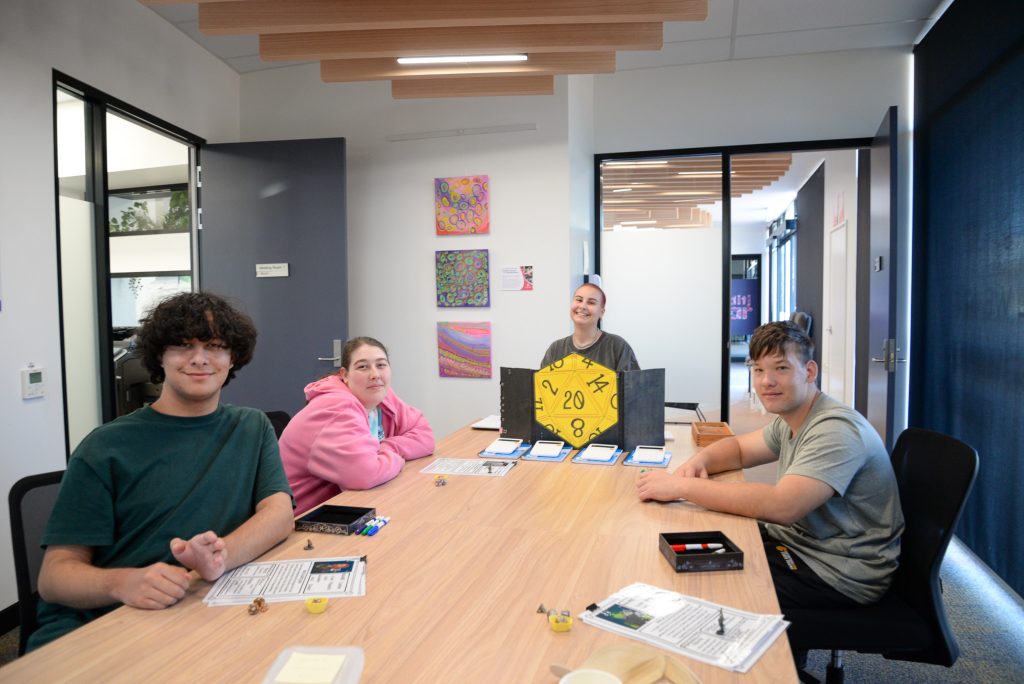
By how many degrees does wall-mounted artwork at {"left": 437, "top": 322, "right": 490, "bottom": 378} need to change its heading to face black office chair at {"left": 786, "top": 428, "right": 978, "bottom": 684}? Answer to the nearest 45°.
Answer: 0° — it already faces it

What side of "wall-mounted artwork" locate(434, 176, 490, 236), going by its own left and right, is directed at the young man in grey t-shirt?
front

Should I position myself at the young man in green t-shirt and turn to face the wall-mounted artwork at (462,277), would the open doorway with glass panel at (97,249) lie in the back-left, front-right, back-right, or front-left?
front-left

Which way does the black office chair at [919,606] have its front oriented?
to the viewer's left

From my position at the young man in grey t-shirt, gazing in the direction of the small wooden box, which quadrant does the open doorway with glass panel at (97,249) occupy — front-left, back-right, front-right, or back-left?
front-left

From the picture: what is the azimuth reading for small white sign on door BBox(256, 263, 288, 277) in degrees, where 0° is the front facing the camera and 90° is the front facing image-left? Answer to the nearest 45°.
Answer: approximately 0°

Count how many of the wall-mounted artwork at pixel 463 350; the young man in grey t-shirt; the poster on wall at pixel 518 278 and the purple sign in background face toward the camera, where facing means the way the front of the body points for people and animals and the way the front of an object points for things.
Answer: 3

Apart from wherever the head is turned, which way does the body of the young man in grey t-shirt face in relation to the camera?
to the viewer's left

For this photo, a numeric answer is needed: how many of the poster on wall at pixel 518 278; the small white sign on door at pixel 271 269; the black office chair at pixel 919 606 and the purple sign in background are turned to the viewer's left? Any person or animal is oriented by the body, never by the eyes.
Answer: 1

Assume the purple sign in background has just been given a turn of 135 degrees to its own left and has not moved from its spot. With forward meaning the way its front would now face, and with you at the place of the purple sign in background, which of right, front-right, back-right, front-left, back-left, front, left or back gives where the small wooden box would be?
back-right

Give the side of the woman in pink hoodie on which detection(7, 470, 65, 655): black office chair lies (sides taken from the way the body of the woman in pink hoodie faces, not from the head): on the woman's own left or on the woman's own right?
on the woman's own right

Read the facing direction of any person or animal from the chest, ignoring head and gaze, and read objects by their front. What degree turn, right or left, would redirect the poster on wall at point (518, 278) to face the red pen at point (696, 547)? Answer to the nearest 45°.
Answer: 0° — it already faces it

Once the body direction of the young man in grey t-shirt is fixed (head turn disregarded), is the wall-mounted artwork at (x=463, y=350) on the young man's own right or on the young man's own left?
on the young man's own right

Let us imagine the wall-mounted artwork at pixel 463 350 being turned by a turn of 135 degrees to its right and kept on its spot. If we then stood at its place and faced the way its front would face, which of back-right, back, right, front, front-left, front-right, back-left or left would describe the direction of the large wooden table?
back-left

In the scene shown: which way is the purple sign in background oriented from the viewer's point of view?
toward the camera
